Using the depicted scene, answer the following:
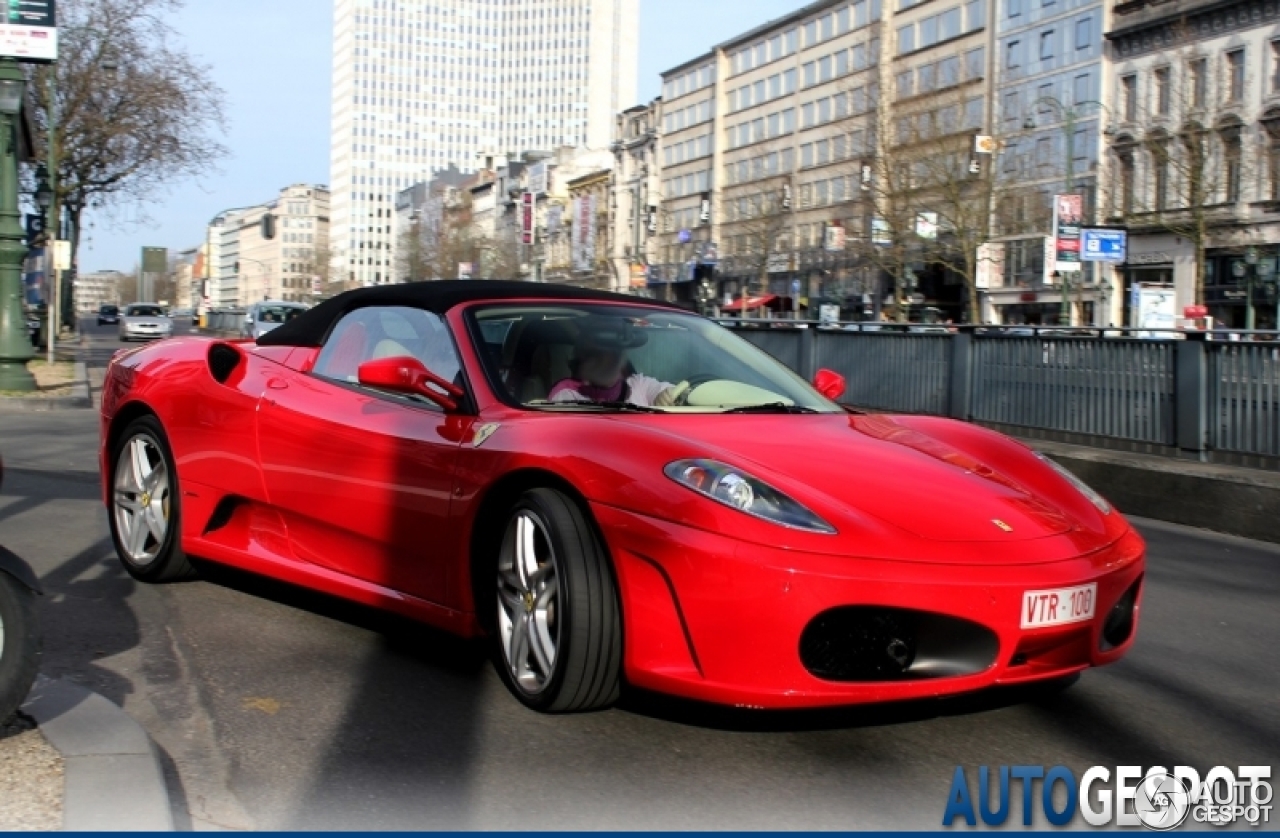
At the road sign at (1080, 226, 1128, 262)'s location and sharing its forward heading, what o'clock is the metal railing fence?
The metal railing fence is roughly at 12 o'clock from the road sign.

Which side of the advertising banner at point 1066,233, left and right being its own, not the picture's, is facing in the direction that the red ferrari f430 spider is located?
front

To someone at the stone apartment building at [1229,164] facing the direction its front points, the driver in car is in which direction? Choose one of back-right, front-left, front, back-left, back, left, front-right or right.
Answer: front-left

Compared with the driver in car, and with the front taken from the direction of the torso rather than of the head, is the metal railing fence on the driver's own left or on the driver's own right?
on the driver's own left

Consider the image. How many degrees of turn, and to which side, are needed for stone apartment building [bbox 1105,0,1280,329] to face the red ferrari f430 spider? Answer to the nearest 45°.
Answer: approximately 45° to its left

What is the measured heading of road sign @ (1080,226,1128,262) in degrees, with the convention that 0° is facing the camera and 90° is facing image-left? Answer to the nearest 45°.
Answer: approximately 0°
